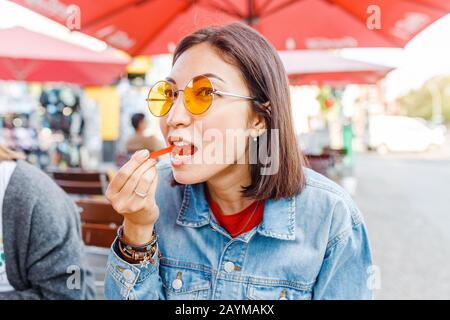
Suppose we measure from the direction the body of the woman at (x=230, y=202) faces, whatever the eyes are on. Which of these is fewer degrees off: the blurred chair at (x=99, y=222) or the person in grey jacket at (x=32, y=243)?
the person in grey jacket

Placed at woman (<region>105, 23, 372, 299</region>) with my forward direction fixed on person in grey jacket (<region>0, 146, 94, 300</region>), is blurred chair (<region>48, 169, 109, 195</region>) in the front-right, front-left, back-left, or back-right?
front-right

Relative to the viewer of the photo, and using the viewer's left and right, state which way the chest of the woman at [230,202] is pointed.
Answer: facing the viewer and to the left of the viewer

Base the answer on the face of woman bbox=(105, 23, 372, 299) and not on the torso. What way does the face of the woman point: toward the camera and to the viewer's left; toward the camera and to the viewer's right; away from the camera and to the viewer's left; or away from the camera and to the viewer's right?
toward the camera and to the viewer's left

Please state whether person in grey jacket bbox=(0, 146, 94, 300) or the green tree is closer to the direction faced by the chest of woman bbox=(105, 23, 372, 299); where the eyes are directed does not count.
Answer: the person in grey jacket

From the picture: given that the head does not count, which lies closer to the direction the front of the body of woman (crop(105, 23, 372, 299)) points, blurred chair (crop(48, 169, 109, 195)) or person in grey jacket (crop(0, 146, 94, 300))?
the person in grey jacket

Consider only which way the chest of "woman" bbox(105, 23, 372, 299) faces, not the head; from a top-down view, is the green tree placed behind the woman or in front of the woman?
behind
